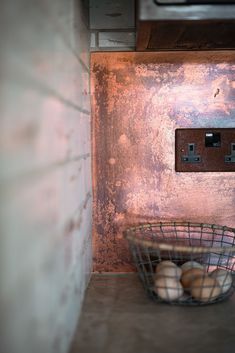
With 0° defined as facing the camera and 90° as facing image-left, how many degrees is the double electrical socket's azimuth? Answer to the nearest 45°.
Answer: approximately 0°

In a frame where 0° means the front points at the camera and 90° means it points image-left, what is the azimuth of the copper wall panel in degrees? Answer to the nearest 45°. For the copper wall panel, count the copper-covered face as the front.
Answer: approximately 0°
